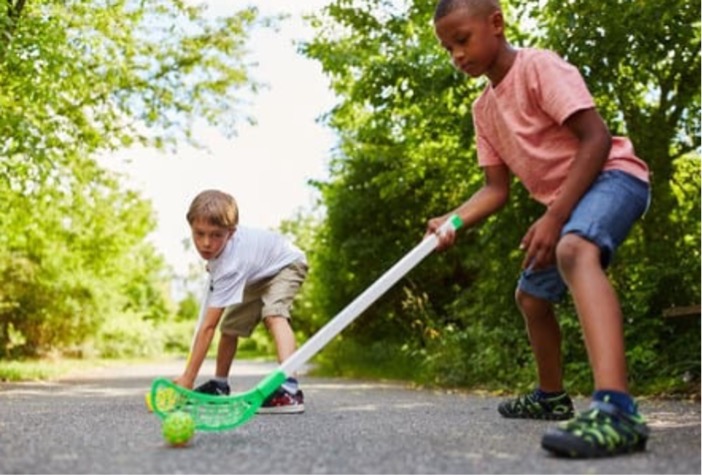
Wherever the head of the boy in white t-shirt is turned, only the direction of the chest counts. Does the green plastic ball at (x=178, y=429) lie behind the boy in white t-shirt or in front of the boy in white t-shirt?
in front

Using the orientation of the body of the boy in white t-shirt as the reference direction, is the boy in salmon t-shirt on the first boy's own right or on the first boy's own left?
on the first boy's own left

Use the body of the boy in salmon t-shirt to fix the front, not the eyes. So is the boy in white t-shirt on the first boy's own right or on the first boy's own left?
on the first boy's own right

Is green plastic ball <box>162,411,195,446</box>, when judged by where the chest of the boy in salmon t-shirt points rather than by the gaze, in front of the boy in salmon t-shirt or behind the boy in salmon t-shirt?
in front

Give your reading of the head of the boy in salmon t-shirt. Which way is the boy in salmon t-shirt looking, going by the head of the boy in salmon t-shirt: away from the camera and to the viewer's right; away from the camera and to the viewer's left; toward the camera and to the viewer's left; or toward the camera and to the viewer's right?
toward the camera and to the viewer's left

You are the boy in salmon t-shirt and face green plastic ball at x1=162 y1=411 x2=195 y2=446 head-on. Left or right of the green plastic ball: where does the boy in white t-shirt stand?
right

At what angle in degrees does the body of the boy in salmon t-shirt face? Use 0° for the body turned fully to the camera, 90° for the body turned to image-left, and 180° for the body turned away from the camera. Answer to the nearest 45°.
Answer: approximately 45°

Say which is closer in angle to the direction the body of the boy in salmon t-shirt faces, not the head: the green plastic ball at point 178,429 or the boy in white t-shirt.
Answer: the green plastic ball
